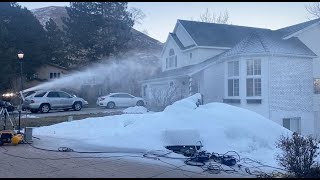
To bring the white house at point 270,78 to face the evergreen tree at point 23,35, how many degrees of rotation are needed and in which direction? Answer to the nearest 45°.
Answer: approximately 90° to its right
